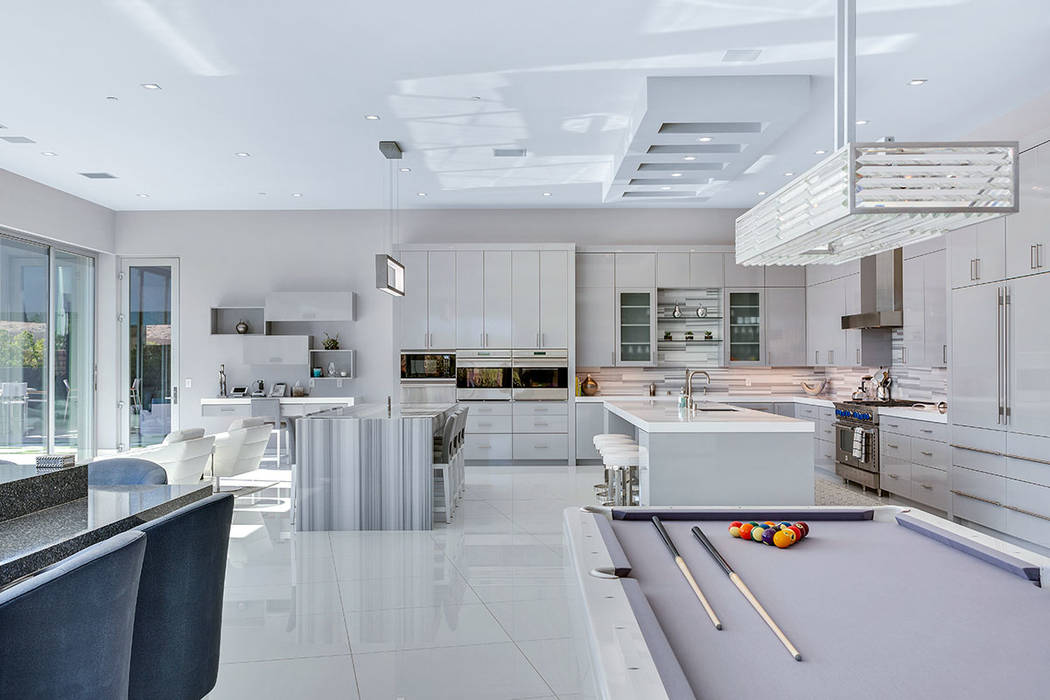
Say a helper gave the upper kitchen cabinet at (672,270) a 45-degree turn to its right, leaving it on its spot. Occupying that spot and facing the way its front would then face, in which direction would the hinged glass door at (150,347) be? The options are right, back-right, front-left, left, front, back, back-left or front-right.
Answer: front-right

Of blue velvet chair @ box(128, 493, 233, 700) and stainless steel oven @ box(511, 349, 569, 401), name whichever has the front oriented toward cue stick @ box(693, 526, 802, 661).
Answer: the stainless steel oven

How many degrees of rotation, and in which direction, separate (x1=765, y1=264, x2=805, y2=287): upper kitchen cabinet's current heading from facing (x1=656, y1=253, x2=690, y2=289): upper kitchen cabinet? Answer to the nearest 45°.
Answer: approximately 45° to its right

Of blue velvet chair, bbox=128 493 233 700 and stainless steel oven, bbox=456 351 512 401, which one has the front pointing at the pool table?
the stainless steel oven

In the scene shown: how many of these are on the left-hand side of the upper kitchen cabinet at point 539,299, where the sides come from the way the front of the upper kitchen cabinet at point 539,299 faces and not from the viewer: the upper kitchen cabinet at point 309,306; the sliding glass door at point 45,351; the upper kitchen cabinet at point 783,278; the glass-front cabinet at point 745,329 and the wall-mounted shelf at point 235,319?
2

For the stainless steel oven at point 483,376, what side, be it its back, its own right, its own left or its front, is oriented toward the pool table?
front

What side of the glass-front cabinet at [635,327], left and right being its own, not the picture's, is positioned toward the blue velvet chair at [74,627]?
front

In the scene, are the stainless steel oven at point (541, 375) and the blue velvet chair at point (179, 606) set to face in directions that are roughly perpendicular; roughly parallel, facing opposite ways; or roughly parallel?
roughly perpendicular

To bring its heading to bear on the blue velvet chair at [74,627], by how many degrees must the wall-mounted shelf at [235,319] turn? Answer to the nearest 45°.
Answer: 0° — it already faces it

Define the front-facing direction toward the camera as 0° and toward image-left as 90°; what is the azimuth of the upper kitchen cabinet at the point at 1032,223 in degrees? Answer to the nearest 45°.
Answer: approximately 45°

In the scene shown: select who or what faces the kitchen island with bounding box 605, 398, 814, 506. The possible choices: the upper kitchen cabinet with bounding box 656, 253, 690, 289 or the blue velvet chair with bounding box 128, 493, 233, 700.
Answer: the upper kitchen cabinet

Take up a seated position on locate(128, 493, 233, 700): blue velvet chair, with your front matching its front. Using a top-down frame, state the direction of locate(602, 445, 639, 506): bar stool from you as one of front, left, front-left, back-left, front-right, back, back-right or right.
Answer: right

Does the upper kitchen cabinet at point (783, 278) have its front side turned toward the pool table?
yes

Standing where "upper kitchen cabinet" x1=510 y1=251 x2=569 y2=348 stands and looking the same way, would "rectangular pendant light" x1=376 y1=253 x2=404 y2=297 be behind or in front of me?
in front

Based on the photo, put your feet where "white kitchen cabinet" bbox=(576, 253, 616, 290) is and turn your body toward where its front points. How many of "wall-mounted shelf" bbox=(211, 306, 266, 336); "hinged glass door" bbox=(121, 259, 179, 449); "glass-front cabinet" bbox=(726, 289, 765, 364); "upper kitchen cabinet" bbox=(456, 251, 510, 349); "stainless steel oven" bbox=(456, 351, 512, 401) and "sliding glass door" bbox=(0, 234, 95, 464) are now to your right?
5

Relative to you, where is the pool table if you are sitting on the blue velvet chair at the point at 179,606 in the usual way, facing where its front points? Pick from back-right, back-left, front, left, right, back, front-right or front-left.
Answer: back
